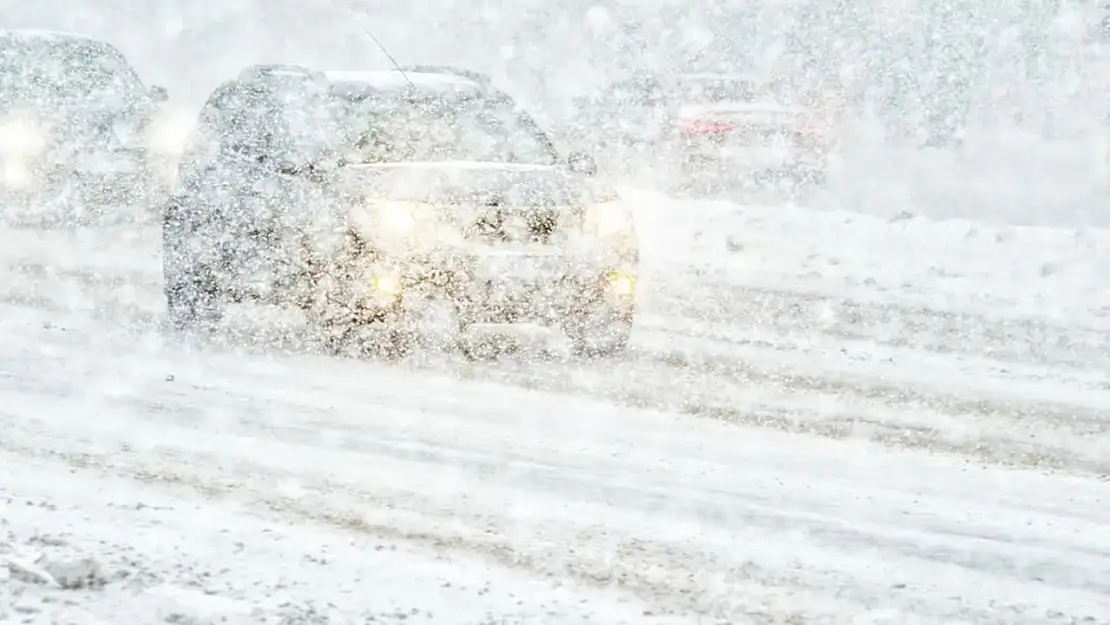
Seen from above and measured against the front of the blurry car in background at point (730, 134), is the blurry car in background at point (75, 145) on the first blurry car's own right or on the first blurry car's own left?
on the first blurry car's own left

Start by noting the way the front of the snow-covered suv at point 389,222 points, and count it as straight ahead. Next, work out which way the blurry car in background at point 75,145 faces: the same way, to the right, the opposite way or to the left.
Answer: the same way

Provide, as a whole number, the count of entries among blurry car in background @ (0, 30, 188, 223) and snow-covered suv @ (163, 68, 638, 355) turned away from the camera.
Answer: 0

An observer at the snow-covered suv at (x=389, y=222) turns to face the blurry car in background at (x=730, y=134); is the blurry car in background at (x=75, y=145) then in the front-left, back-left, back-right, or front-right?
front-left

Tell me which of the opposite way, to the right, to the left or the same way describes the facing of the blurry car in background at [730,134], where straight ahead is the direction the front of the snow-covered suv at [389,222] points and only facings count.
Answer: the opposite way

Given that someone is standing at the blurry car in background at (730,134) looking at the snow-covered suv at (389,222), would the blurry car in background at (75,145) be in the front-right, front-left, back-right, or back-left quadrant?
front-right

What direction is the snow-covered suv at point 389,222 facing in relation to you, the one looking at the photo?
facing the viewer and to the right of the viewer

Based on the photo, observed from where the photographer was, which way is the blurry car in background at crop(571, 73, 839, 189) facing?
facing away from the viewer and to the left of the viewer

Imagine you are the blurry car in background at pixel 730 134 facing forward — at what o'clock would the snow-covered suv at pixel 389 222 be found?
The snow-covered suv is roughly at 8 o'clock from the blurry car in background.
